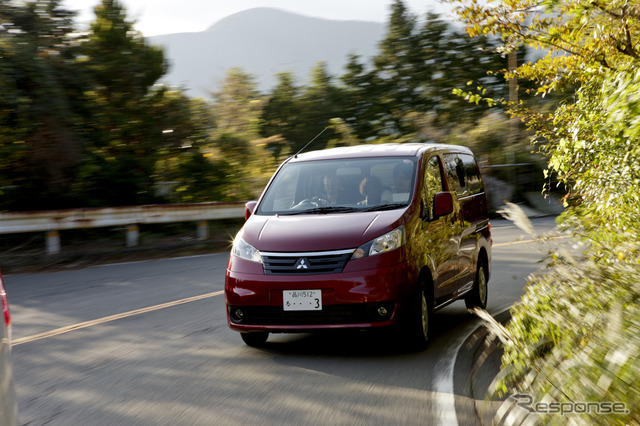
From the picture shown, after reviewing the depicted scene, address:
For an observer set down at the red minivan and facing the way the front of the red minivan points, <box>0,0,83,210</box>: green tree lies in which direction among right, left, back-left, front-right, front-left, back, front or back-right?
right

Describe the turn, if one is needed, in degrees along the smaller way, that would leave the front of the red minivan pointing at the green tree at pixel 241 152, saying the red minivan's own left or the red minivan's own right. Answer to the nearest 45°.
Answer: approximately 135° to the red minivan's own right

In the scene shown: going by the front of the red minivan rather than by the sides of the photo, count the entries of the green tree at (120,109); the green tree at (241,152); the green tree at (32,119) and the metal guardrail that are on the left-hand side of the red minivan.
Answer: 0

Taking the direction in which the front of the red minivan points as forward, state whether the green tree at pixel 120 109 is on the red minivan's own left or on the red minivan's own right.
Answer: on the red minivan's own right

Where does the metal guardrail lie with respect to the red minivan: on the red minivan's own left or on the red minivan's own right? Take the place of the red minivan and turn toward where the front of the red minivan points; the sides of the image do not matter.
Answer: on the red minivan's own right

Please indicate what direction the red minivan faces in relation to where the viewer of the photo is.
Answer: facing the viewer and to the left of the viewer
